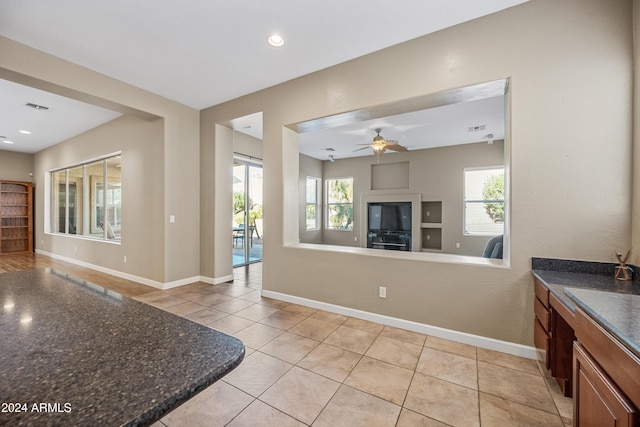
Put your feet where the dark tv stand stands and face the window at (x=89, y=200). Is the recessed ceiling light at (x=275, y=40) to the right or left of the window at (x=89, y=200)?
left

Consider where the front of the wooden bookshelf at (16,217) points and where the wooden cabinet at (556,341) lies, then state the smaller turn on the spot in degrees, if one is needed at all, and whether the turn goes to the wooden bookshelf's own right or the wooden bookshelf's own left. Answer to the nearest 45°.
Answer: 0° — it already faces it

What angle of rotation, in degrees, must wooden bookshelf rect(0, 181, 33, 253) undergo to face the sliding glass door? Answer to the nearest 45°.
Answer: approximately 45° to its left

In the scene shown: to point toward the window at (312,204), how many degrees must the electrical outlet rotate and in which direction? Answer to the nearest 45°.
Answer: approximately 135° to its right

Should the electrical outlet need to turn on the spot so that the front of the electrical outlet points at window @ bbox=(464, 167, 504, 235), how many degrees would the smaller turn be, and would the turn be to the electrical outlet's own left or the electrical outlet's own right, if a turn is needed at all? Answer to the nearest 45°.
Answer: approximately 135° to the electrical outlet's own left

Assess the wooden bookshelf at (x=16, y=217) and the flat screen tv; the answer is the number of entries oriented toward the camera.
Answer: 2

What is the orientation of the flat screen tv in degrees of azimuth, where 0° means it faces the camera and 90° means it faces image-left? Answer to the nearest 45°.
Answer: approximately 0°
